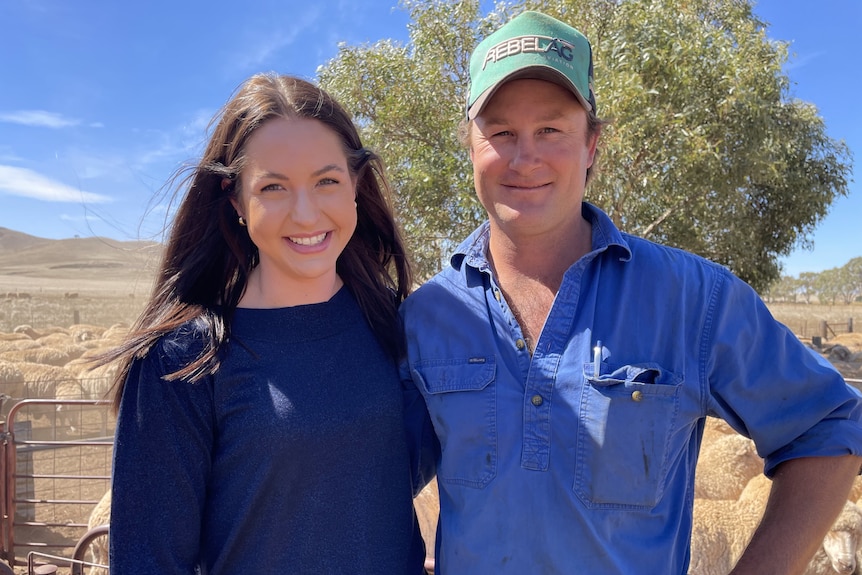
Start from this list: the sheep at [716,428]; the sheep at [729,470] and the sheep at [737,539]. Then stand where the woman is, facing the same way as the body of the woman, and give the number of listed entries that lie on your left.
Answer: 3

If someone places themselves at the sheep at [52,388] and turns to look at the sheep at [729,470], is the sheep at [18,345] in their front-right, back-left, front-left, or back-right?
back-left

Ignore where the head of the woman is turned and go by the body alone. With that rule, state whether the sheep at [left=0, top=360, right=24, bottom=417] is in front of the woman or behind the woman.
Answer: behind

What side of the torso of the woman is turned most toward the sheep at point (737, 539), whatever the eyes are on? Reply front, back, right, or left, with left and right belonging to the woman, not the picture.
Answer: left

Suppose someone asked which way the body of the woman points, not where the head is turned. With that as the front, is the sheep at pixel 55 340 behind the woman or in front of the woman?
behind

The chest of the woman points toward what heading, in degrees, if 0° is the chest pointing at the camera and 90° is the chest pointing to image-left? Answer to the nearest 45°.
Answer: approximately 315°

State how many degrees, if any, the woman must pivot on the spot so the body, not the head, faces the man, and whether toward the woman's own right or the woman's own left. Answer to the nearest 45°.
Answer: approximately 45° to the woman's own left

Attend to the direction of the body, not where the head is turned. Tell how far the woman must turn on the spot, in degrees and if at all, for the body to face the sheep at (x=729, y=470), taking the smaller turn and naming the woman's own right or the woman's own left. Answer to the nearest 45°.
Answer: approximately 90° to the woman's own left

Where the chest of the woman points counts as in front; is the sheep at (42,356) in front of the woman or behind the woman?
behind

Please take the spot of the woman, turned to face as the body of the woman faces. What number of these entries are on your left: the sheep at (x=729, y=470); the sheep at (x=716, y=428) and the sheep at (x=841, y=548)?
3
